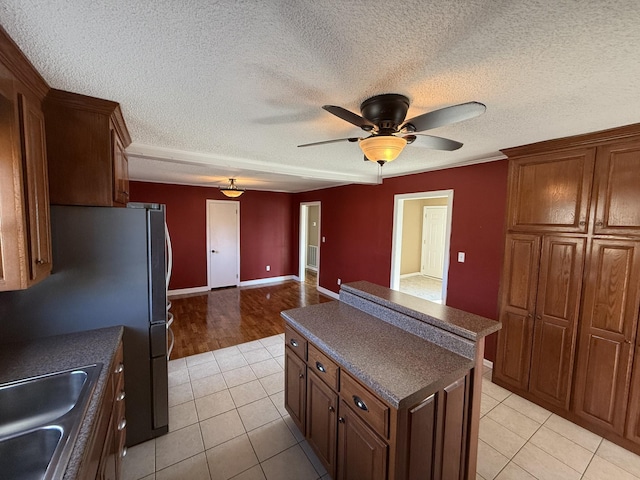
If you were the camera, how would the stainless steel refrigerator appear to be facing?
facing to the right of the viewer

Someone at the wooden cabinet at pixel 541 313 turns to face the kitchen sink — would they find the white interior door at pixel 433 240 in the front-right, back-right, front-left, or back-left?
back-right

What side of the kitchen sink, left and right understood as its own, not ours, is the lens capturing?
right

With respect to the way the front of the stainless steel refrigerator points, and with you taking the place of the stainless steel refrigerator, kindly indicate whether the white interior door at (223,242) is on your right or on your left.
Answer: on your left

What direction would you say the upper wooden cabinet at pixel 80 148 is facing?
to the viewer's right

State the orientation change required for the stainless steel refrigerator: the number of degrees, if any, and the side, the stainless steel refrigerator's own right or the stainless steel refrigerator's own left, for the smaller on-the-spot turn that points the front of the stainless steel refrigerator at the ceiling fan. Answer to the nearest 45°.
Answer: approximately 45° to the stainless steel refrigerator's own right

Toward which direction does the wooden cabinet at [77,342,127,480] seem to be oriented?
to the viewer's right

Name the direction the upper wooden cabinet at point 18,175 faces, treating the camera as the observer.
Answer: facing to the right of the viewer

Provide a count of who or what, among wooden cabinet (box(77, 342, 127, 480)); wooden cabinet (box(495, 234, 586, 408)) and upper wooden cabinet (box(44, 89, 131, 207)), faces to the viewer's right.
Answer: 2
